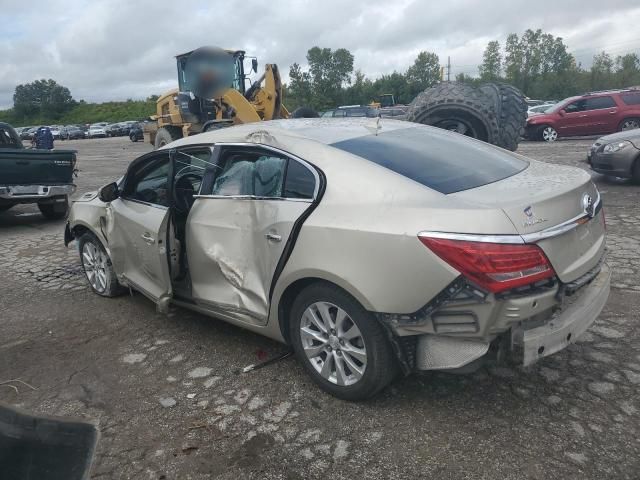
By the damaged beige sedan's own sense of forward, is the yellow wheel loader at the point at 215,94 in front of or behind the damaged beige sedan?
in front

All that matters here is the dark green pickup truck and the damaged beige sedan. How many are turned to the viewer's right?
0

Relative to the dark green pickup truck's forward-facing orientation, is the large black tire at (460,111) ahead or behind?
behind

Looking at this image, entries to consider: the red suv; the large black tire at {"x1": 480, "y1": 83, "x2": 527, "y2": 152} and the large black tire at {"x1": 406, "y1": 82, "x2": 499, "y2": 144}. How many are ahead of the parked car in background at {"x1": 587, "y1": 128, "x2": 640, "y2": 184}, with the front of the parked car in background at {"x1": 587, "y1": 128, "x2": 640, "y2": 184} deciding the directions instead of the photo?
2

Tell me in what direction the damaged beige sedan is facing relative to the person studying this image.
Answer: facing away from the viewer and to the left of the viewer

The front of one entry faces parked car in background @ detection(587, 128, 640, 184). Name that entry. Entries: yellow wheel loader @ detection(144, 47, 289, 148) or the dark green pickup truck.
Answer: the yellow wheel loader

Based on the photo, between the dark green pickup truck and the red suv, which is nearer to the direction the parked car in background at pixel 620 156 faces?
the dark green pickup truck

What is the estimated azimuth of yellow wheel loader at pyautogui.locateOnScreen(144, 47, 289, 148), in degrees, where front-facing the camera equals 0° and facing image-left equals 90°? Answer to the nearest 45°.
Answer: approximately 315°

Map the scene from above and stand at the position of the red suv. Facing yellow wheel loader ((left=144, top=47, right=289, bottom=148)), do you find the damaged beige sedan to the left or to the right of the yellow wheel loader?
left

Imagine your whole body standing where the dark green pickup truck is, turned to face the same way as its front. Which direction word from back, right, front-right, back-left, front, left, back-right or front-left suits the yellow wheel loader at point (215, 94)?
right

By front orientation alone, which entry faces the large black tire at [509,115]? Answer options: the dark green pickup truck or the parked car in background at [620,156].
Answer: the parked car in background
